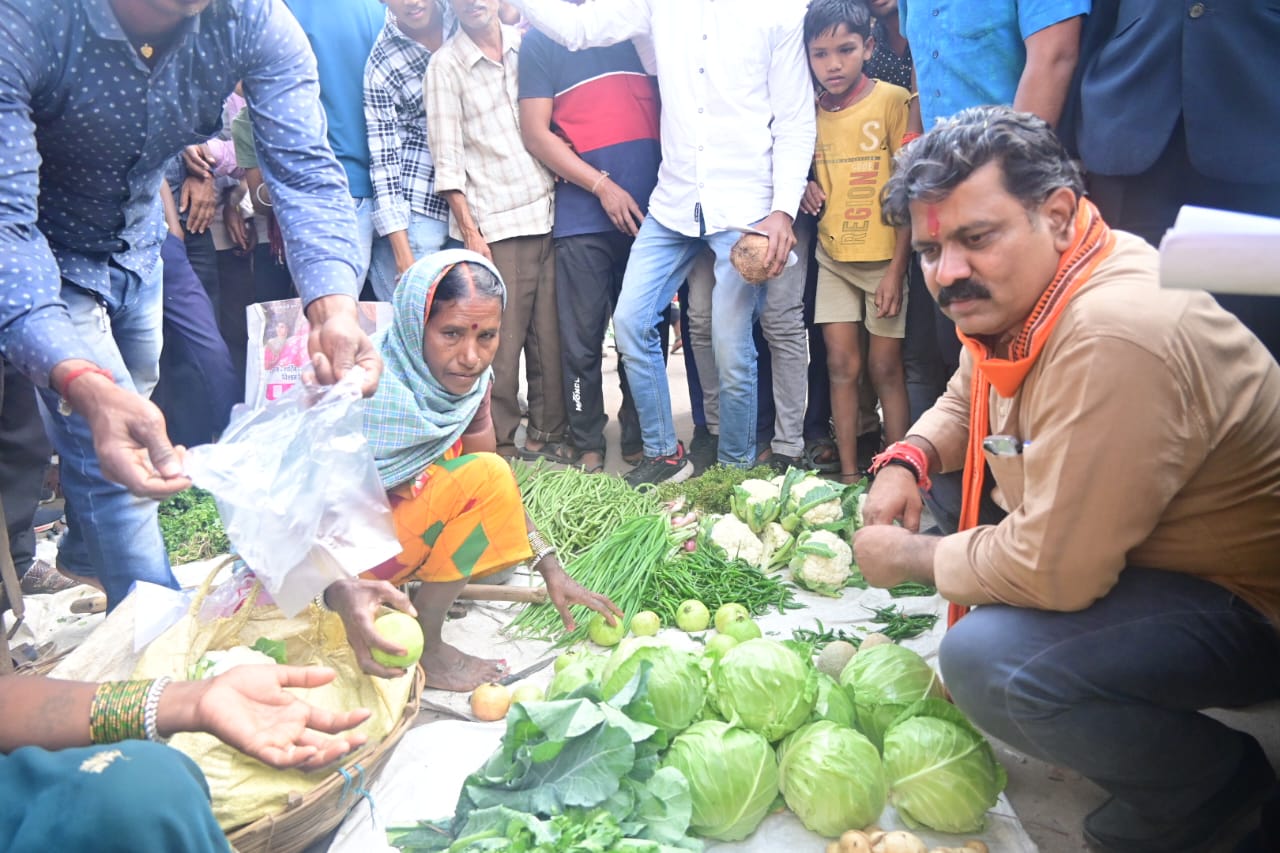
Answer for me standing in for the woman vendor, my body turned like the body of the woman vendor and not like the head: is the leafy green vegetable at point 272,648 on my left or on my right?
on my right

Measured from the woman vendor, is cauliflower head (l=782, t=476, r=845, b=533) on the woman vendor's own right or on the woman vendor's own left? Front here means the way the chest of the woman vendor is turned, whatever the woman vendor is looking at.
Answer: on the woman vendor's own left

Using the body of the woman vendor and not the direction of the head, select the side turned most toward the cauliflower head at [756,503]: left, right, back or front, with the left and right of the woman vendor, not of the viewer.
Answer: left

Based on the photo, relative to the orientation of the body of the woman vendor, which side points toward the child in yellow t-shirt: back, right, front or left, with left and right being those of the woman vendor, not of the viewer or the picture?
left

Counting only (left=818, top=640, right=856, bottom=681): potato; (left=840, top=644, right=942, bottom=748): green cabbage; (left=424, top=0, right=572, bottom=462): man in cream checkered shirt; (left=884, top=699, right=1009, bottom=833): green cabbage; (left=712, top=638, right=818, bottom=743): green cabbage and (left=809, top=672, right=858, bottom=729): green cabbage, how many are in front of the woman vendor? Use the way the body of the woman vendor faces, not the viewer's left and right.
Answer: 5

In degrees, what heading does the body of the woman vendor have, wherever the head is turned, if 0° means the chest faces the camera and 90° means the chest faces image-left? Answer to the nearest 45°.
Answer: approximately 315°

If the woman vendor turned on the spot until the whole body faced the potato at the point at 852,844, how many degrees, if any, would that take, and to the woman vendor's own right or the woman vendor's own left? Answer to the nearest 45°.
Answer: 0° — they already face it

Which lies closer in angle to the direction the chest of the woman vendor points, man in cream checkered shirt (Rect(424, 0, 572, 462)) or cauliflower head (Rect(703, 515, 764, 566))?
the cauliflower head

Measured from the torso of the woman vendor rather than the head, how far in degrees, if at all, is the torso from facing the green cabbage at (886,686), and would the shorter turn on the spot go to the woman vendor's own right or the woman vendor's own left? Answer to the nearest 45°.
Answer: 0° — they already face it

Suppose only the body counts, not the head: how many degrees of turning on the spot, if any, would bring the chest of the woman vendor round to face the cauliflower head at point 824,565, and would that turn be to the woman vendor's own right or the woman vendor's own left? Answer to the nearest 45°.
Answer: approximately 45° to the woman vendor's own left

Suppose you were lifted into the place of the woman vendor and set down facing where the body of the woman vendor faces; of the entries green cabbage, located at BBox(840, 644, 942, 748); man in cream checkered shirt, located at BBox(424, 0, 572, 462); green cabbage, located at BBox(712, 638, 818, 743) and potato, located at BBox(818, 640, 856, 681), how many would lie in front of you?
3

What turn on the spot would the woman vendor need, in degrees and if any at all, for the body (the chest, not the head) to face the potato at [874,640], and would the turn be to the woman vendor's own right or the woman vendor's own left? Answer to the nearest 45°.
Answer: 0° — they already face it

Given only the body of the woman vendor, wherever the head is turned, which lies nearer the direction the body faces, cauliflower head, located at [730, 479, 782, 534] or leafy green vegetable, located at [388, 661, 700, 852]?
the leafy green vegetable
